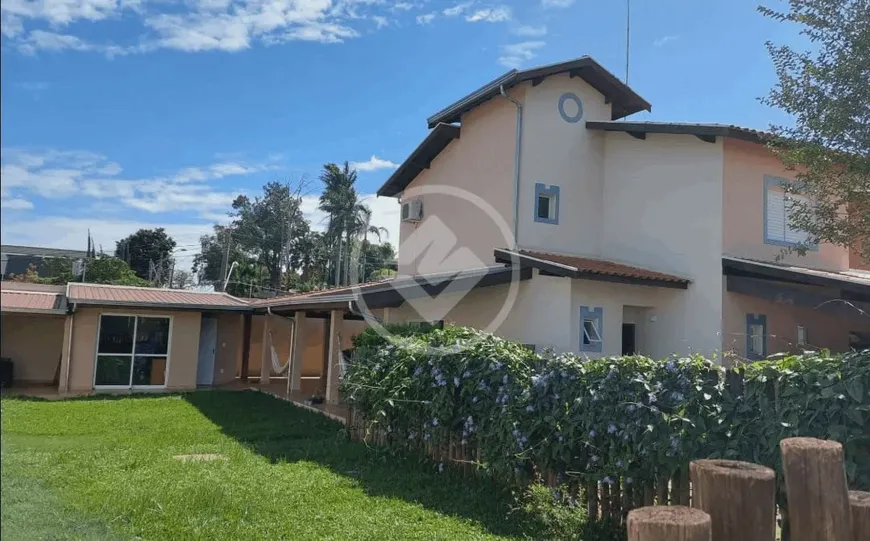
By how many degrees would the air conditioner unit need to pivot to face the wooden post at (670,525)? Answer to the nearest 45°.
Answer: approximately 45° to its left

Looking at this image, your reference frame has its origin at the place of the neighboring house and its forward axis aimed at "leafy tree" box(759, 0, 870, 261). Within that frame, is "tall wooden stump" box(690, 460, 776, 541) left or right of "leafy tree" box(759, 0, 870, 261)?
right

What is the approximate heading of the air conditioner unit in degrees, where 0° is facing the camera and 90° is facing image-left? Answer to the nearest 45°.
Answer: approximately 45°

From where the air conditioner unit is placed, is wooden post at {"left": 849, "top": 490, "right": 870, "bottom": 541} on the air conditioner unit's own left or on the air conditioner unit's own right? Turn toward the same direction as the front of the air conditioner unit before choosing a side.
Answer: on the air conditioner unit's own left

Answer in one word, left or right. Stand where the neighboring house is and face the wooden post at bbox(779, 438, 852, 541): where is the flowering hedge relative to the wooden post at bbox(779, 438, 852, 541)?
left

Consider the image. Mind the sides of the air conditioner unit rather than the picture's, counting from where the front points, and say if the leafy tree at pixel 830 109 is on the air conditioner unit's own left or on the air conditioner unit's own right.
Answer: on the air conditioner unit's own left

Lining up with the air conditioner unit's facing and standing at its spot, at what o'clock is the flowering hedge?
The flowering hedge is roughly at 10 o'clock from the air conditioner unit.

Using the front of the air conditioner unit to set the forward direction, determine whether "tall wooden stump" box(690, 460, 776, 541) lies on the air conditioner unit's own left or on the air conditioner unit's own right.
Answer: on the air conditioner unit's own left

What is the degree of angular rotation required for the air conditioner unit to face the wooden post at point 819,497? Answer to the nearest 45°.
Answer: approximately 45° to its left
